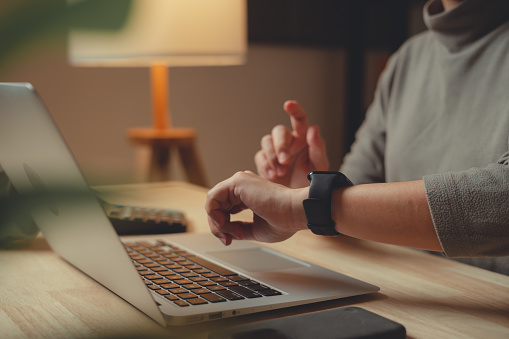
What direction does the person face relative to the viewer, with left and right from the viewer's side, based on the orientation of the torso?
facing the viewer and to the left of the viewer
